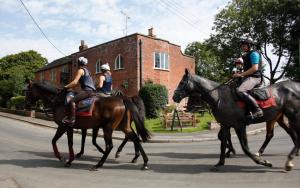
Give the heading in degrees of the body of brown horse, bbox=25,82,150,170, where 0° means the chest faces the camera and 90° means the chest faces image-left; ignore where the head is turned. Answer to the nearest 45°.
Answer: approximately 90°

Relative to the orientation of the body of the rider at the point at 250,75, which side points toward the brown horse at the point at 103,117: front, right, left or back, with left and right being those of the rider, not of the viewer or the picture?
front

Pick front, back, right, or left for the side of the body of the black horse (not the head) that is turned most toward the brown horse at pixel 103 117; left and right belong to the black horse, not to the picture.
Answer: front

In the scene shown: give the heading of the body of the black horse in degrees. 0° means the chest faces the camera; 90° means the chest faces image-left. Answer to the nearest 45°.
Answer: approximately 90°

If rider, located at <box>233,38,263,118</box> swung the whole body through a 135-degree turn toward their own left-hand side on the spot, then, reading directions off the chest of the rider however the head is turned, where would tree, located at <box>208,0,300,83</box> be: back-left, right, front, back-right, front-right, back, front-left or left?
back-left

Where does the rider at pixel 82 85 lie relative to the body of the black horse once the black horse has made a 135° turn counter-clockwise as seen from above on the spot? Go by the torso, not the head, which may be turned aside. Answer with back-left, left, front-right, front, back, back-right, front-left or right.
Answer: back-right

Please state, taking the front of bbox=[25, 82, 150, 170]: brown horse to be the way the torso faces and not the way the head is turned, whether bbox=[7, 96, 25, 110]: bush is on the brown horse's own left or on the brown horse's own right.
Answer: on the brown horse's own right

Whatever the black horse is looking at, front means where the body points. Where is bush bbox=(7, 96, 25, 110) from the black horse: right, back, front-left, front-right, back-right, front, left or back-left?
front-right

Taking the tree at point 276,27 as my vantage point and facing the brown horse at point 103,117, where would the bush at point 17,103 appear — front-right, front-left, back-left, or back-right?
front-right

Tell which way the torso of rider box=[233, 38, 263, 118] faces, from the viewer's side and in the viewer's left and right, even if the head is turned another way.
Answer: facing to the left of the viewer

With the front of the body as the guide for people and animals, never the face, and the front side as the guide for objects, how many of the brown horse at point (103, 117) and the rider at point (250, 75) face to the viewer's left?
2
